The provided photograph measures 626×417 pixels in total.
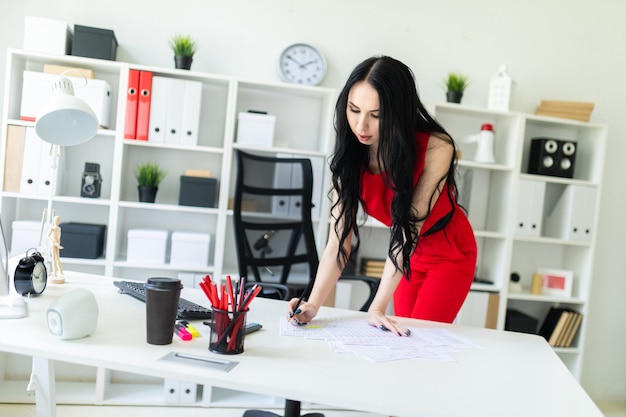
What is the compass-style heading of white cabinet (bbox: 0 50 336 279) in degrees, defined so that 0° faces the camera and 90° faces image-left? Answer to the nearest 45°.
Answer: approximately 0°

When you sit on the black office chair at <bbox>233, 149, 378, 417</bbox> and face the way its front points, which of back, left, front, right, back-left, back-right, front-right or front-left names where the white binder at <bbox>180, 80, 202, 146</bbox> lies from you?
back

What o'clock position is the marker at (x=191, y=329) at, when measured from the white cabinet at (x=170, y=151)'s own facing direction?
The marker is roughly at 12 o'clock from the white cabinet.

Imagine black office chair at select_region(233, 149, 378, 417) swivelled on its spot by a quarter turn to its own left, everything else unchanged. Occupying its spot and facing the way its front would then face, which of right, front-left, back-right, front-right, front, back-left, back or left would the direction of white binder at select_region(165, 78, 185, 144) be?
left

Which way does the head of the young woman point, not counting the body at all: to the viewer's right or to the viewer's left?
to the viewer's left
